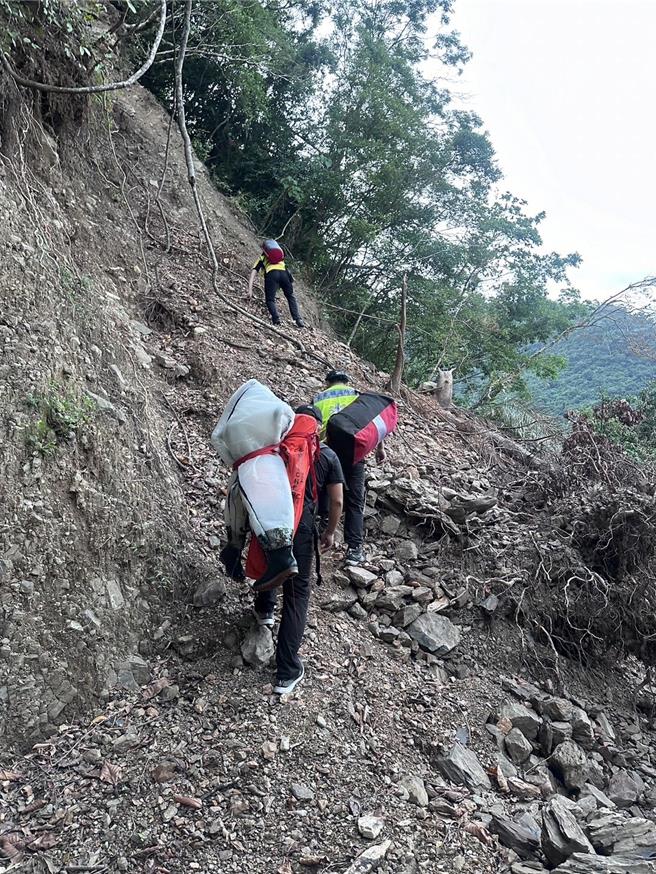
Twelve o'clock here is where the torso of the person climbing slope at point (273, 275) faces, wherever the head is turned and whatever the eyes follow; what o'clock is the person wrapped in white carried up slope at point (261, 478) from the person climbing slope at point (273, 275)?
the person wrapped in white carried up slope at point (261, 478) is roughly at 6 o'clock from the person climbing slope at point (273, 275).

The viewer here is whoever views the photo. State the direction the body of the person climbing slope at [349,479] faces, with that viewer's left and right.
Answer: facing away from the viewer

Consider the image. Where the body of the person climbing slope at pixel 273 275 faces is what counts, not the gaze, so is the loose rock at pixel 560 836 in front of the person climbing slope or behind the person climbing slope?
behind

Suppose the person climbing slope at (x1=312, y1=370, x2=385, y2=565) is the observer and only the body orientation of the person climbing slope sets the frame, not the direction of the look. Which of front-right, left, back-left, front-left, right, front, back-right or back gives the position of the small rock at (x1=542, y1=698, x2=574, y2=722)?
right

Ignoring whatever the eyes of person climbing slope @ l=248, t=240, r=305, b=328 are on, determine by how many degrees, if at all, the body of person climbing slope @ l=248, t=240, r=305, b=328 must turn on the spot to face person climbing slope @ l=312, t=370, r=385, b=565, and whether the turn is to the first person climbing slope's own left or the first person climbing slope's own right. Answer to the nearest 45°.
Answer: approximately 180°

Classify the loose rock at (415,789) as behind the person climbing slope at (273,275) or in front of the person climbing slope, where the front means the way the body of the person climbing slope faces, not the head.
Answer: behind

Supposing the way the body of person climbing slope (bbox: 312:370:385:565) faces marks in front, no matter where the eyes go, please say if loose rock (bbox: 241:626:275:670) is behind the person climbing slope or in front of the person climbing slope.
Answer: behind

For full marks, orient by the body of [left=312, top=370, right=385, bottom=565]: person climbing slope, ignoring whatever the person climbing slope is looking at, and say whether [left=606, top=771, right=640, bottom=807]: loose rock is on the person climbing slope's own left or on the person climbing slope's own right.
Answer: on the person climbing slope's own right

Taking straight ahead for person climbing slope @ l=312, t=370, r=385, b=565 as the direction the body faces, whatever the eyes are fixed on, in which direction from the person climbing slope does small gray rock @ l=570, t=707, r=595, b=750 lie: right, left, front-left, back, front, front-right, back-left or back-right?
right

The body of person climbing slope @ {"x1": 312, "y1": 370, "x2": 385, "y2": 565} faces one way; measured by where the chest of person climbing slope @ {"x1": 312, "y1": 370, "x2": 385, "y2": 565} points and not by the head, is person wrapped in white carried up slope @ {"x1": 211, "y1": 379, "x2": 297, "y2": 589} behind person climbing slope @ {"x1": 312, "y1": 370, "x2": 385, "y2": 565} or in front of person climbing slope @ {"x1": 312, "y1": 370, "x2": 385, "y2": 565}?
behind

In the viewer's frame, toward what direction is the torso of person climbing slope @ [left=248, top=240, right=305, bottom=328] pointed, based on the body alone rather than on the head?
away from the camera

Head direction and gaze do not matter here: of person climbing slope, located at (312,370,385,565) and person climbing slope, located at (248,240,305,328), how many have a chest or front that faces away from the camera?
2

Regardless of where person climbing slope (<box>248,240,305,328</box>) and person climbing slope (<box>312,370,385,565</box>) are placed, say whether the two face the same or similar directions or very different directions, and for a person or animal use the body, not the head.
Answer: same or similar directions

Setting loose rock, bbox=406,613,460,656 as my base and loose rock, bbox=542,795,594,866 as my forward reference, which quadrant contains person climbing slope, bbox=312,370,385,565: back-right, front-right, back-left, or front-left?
back-right

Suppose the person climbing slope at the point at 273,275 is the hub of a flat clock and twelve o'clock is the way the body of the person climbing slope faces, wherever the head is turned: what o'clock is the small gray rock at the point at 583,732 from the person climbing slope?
The small gray rock is roughly at 5 o'clock from the person climbing slope.
